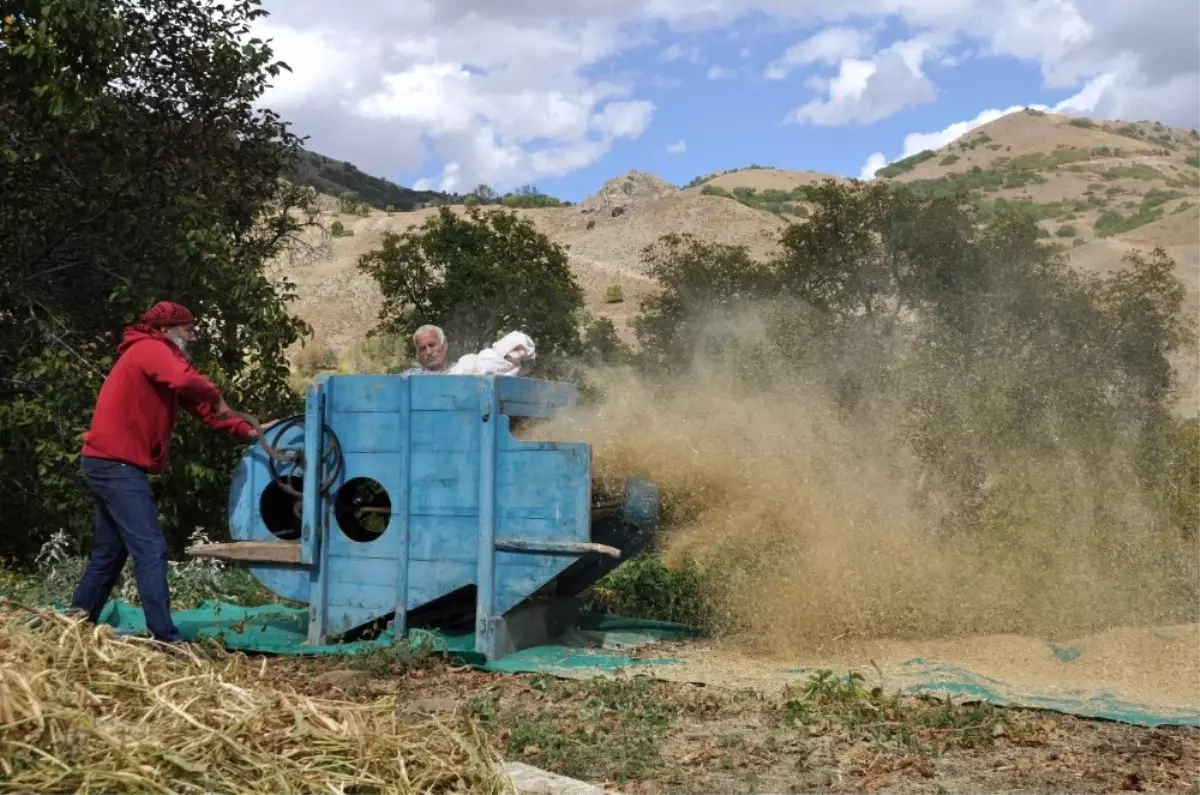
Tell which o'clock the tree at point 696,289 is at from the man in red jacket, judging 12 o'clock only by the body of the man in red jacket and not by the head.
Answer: The tree is roughly at 10 o'clock from the man in red jacket.

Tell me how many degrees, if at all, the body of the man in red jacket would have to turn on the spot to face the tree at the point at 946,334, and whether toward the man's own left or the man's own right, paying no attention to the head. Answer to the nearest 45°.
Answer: approximately 45° to the man's own left

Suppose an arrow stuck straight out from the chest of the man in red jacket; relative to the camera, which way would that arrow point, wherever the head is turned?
to the viewer's right

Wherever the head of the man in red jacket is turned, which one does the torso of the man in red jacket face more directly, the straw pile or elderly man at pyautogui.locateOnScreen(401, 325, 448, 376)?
the elderly man

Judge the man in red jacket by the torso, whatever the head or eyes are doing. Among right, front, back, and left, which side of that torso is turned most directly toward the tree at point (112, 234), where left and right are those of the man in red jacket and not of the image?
left

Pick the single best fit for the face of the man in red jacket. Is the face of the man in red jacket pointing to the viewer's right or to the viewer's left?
to the viewer's right

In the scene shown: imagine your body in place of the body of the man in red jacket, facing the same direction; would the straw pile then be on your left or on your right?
on your right
